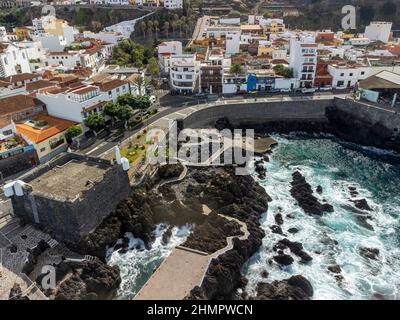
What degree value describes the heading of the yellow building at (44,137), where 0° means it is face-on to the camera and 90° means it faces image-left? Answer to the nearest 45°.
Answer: approximately 315°

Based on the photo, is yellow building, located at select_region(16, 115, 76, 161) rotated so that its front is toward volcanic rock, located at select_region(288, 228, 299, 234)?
yes

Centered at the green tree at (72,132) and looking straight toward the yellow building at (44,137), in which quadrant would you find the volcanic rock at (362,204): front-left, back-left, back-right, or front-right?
back-left

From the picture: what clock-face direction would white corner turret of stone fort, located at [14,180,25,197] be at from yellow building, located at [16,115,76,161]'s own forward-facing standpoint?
The white corner turret of stone fort is roughly at 2 o'clock from the yellow building.

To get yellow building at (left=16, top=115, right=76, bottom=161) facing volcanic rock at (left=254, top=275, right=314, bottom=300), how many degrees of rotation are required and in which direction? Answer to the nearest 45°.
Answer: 0° — it already faces it

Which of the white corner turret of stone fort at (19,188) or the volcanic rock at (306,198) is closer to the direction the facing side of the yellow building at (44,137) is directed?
the volcanic rock

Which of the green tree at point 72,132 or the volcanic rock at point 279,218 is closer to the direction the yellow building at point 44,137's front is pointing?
the volcanic rock
